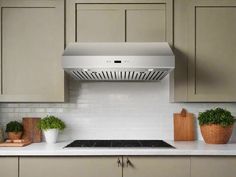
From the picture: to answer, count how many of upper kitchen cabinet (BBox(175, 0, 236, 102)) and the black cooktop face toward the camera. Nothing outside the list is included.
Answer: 2

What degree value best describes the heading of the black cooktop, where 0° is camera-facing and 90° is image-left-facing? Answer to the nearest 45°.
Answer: approximately 0°

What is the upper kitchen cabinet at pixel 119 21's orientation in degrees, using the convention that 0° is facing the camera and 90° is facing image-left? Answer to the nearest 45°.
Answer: approximately 0°

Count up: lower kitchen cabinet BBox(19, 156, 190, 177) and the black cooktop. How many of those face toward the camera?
2

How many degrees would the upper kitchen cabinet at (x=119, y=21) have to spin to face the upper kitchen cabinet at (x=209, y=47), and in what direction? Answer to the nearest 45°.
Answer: approximately 90° to its left
